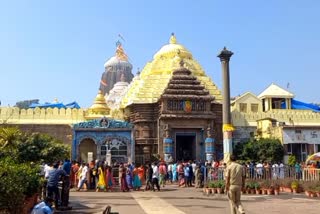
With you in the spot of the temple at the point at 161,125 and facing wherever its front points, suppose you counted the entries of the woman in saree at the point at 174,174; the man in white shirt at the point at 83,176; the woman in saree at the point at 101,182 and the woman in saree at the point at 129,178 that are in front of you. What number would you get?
4

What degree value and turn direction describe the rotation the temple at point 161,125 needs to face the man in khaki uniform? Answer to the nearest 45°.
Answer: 0° — it already faces them

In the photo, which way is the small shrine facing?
toward the camera

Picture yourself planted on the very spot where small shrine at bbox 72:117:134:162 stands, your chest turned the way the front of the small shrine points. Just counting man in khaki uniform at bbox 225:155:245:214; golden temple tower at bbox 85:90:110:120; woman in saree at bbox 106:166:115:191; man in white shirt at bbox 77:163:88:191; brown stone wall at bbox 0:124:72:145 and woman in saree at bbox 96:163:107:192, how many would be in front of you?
4

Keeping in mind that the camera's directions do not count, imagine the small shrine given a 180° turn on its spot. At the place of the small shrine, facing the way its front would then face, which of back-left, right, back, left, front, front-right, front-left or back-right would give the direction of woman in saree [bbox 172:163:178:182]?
back-right

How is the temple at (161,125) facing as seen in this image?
toward the camera

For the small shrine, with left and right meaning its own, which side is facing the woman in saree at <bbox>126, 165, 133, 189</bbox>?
front

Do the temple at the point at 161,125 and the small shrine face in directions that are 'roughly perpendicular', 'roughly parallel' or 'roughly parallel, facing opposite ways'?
roughly parallel

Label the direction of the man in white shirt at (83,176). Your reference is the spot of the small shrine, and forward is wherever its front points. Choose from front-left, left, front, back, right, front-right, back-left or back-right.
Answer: front

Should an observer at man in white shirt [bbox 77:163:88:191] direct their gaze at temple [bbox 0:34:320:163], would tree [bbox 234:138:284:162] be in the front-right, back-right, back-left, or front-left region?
front-right

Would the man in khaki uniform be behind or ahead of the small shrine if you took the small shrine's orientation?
ahead

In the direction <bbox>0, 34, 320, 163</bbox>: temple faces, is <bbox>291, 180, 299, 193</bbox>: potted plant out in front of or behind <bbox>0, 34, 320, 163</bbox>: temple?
in front

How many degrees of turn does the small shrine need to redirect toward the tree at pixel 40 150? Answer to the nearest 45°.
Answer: approximately 45° to its right

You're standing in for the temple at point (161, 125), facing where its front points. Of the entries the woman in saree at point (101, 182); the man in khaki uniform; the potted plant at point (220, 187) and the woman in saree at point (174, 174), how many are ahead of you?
4

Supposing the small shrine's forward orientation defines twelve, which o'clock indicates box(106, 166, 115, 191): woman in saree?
The woman in saree is roughly at 12 o'clock from the small shrine.
